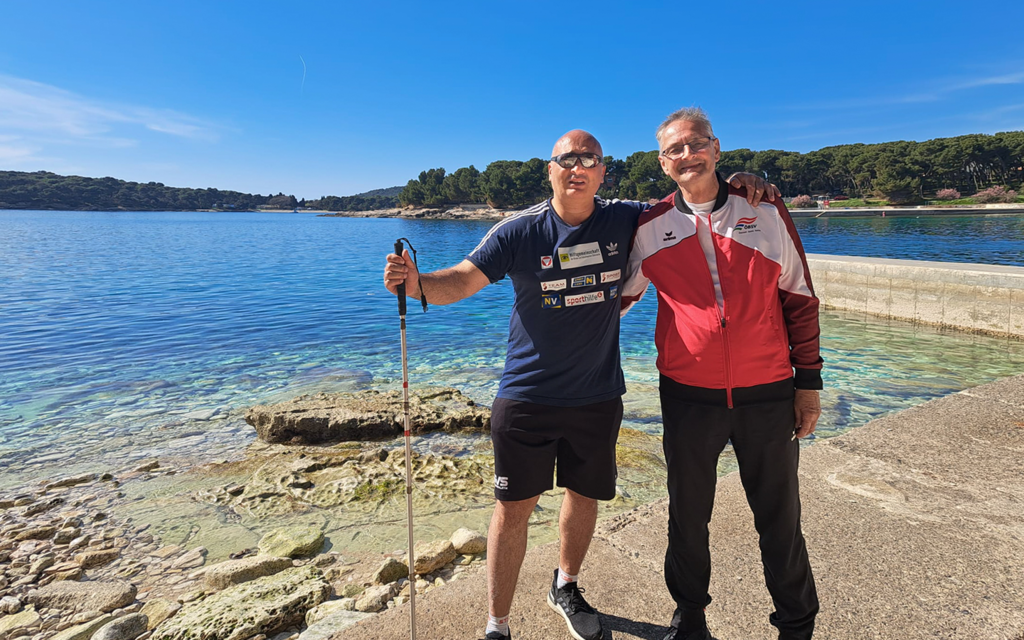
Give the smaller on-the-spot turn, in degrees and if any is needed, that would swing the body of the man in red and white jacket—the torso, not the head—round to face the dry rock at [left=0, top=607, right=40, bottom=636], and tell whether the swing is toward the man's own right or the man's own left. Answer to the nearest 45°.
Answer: approximately 90° to the man's own right

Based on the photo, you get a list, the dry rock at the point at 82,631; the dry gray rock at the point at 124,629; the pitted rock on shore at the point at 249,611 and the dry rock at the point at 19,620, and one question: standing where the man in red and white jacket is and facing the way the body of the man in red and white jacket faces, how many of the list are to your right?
4

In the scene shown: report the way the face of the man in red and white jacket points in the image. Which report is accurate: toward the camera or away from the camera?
toward the camera

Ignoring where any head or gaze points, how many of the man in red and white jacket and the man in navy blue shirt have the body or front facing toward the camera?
2

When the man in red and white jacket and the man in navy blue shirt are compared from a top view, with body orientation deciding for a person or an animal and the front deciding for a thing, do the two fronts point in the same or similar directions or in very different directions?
same or similar directions

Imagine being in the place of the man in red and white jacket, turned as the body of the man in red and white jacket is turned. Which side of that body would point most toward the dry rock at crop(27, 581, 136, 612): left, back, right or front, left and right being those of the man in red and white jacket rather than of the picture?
right

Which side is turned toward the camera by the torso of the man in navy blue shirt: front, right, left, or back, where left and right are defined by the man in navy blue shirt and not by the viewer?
front

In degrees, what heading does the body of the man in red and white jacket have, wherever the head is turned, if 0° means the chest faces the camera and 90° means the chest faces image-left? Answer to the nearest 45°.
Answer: approximately 0°

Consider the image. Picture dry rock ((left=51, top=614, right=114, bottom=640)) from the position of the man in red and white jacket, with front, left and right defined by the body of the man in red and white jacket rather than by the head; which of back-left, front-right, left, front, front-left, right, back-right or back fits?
right

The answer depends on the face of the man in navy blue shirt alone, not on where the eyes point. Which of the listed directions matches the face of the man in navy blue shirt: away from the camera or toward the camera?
toward the camera
